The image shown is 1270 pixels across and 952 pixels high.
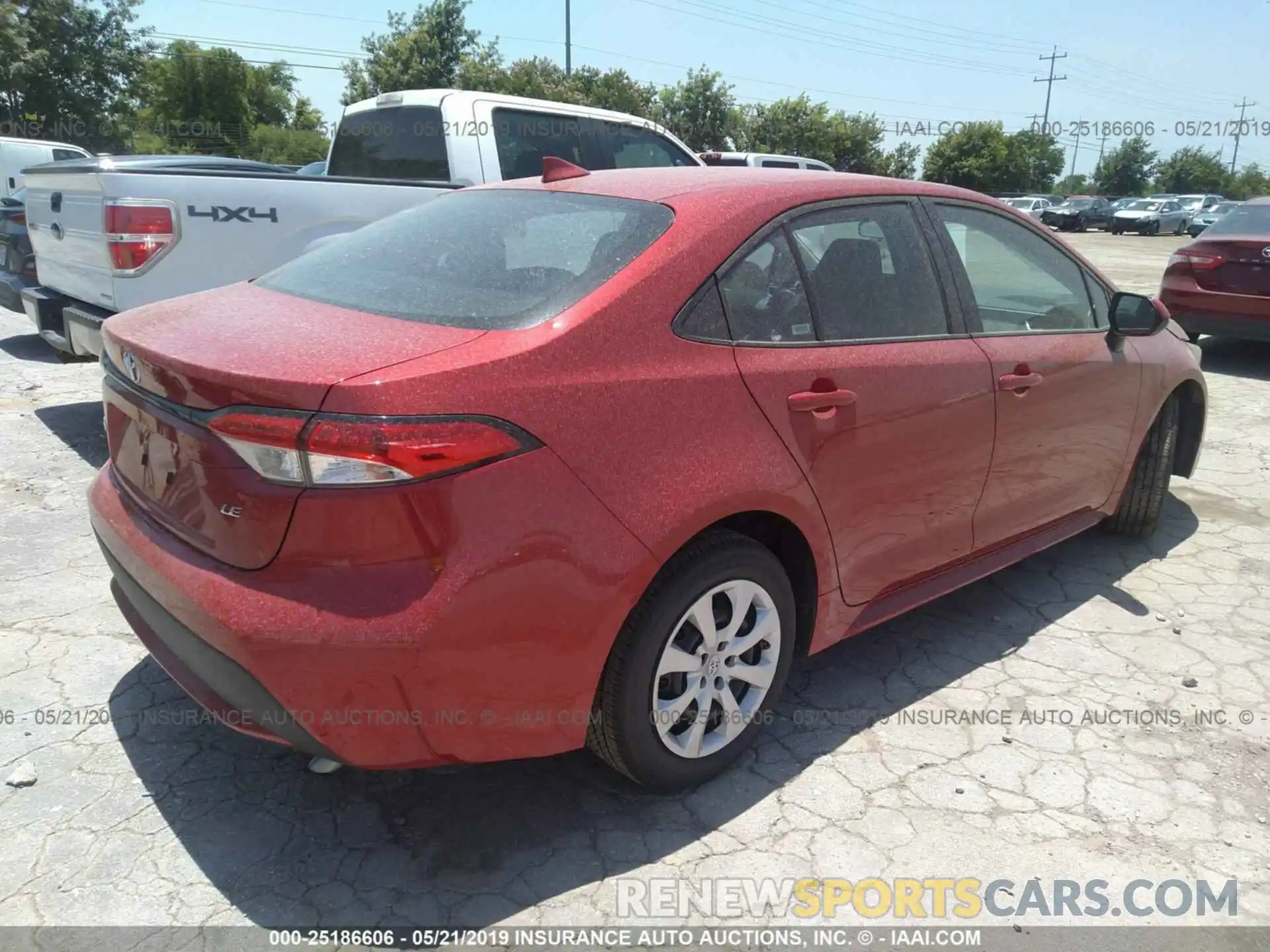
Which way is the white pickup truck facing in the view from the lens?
facing away from the viewer and to the right of the viewer

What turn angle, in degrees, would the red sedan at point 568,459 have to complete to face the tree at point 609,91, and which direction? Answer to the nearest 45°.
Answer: approximately 45° to its left

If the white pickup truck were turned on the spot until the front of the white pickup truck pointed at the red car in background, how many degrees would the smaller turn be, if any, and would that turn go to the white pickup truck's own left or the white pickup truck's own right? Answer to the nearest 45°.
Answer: approximately 45° to the white pickup truck's own right

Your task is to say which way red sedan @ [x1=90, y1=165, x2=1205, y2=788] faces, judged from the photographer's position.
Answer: facing away from the viewer and to the right of the viewer
